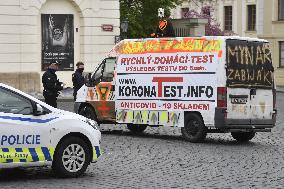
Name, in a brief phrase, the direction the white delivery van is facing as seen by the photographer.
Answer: facing away from the viewer and to the left of the viewer

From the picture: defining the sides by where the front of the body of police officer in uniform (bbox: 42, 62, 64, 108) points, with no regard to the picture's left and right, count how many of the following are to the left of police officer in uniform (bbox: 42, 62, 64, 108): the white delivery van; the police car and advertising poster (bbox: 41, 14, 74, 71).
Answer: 1

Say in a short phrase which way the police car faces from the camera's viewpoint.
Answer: facing to the right of the viewer

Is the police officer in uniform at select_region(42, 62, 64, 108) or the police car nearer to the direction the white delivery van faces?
the police officer in uniform

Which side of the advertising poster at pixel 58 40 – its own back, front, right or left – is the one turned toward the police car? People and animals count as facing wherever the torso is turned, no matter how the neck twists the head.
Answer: front

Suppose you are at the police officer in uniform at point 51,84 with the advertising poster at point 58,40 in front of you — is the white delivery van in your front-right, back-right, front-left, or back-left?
back-right

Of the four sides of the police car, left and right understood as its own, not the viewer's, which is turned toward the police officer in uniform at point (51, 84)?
left

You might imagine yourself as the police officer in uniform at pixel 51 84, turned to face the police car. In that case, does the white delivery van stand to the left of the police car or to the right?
left

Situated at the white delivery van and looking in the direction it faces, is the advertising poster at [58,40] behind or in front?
in front

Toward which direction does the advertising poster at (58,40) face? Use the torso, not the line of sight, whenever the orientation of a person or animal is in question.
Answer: toward the camera
